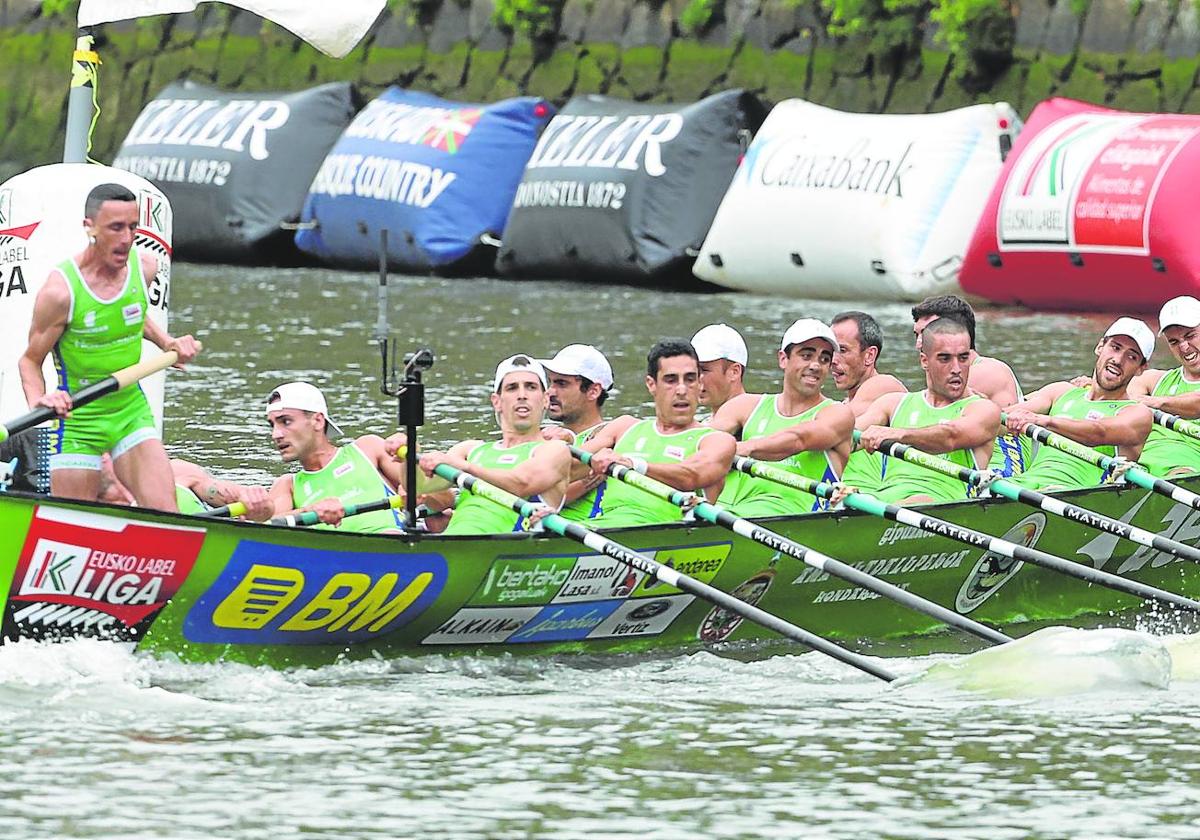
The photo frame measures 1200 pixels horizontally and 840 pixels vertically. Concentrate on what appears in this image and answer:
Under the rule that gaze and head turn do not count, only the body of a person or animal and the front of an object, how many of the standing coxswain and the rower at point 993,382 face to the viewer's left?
1

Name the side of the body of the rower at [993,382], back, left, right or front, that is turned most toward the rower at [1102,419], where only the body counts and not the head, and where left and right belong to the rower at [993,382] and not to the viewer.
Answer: back

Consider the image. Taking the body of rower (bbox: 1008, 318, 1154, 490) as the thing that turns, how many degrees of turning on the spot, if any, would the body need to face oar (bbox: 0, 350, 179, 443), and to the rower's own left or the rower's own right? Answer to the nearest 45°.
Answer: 0° — they already face it

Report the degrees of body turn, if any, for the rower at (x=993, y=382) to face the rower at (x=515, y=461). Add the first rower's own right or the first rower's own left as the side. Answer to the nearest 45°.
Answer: approximately 45° to the first rower's own left

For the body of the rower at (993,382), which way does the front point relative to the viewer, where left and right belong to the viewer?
facing to the left of the viewer

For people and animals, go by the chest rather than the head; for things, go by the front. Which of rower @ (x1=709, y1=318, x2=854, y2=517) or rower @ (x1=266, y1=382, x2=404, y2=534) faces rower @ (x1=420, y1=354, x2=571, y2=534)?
rower @ (x1=709, y1=318, x2=854, y2=517)

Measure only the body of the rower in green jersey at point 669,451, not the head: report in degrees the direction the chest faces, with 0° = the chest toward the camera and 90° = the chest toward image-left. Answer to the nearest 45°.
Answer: approximately 45°
